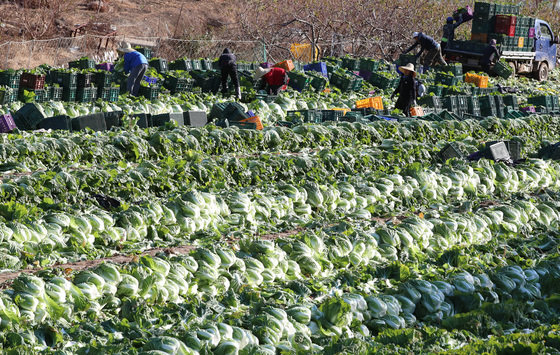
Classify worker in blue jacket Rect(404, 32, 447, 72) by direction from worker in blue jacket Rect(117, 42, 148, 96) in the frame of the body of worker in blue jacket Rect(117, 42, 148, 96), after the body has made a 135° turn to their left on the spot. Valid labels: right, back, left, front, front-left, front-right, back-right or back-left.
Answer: left

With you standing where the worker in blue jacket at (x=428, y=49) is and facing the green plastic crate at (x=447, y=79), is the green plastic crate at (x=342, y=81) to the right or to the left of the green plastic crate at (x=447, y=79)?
right

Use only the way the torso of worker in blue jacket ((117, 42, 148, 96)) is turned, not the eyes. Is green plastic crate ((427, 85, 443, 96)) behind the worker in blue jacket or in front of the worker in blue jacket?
behind

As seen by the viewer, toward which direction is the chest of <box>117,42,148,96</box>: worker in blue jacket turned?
to the viewer's left

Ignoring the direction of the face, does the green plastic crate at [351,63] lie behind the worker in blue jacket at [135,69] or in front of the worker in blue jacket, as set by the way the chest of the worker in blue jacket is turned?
behind

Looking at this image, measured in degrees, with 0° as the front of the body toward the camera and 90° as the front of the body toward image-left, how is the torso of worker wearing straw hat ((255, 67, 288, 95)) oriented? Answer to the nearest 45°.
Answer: approximately 90°

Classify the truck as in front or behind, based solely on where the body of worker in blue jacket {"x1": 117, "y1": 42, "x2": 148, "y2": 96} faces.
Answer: behind

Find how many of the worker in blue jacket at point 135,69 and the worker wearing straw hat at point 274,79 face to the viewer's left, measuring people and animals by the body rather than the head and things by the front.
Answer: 2

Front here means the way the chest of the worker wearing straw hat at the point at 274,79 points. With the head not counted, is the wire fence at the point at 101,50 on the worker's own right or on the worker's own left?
on the worker's own right

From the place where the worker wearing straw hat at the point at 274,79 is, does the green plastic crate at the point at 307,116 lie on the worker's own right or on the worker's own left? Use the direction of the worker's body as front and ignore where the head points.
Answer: on the worker's own left

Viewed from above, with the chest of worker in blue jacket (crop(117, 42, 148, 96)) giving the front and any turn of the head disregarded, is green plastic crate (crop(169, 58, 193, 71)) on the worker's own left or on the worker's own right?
on the worker's own right

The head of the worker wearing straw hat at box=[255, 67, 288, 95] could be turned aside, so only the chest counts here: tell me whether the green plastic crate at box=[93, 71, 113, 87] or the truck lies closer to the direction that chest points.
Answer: the green plastic crate

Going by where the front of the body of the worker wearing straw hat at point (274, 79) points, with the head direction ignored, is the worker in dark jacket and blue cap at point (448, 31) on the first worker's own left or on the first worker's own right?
on the first worker's own right
